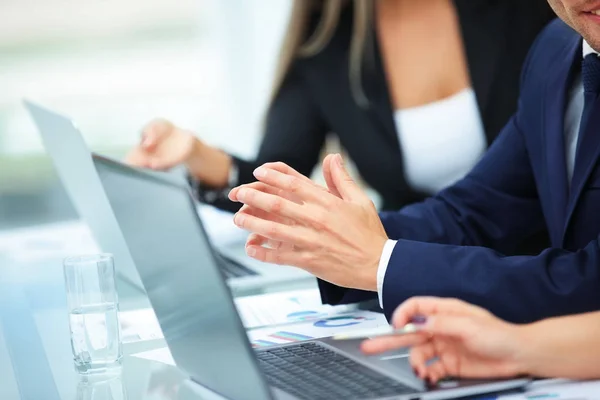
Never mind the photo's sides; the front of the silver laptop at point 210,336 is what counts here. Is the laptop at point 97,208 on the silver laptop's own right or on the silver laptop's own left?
on the silver laptop's own left

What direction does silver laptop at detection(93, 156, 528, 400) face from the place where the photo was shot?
facing away from the viewer and to the right of the viewer
